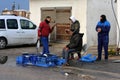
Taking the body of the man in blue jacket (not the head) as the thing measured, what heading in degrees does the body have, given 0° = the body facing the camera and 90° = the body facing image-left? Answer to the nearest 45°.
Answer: approximately 45°

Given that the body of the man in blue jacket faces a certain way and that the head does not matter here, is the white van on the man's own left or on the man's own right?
on the man's own right
